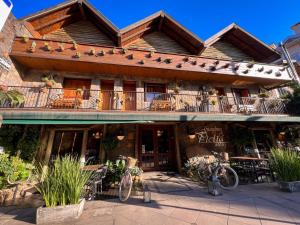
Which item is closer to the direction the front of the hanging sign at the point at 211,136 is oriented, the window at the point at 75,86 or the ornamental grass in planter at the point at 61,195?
the ornamental grass in planter

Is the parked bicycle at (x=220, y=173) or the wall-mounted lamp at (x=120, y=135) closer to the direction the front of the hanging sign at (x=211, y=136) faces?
the parked bicycle

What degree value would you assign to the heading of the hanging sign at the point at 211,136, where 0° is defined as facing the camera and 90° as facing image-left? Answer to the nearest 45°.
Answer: approximately 0°

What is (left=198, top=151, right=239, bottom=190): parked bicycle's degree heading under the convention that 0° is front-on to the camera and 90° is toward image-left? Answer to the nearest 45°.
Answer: approximately 315°

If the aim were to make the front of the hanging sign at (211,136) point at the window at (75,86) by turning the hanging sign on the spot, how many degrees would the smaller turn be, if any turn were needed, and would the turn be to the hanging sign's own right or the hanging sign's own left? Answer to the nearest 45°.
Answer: approximately 45° to the hanging sign's own right

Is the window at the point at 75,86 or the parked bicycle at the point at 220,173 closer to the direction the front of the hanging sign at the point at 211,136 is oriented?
the parked bicycle

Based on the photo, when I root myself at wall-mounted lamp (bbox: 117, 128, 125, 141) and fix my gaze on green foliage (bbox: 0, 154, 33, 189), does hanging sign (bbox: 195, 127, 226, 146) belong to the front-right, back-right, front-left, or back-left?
back-left
